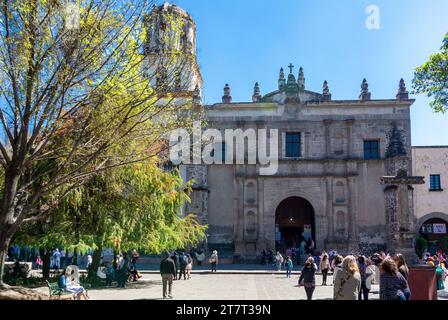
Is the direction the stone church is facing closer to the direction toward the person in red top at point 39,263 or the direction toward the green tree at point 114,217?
the green tree

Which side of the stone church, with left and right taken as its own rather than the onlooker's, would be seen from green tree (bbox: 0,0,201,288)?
front

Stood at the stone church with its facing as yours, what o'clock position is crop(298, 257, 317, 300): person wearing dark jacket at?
The person wearing dark jacket is roughly at 12 o'clock from the stone church.

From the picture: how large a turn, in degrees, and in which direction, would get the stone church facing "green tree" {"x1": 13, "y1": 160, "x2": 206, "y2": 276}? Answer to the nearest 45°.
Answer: approximately 45° to its right

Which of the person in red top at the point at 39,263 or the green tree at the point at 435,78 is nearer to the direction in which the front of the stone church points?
the green tree

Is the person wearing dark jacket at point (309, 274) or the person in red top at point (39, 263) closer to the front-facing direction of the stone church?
the person wearing dark jacket

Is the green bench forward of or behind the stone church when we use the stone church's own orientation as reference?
forward

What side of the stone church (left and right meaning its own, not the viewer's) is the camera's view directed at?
front

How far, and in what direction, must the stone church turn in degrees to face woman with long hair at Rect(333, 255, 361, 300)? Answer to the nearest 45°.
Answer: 0° — it already faces them

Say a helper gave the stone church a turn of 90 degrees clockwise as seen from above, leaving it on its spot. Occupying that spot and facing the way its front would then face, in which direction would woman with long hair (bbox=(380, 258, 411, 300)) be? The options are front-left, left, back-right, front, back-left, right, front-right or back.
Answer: left

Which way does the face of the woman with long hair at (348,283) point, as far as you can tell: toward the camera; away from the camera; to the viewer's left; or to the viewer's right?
away from the camera
